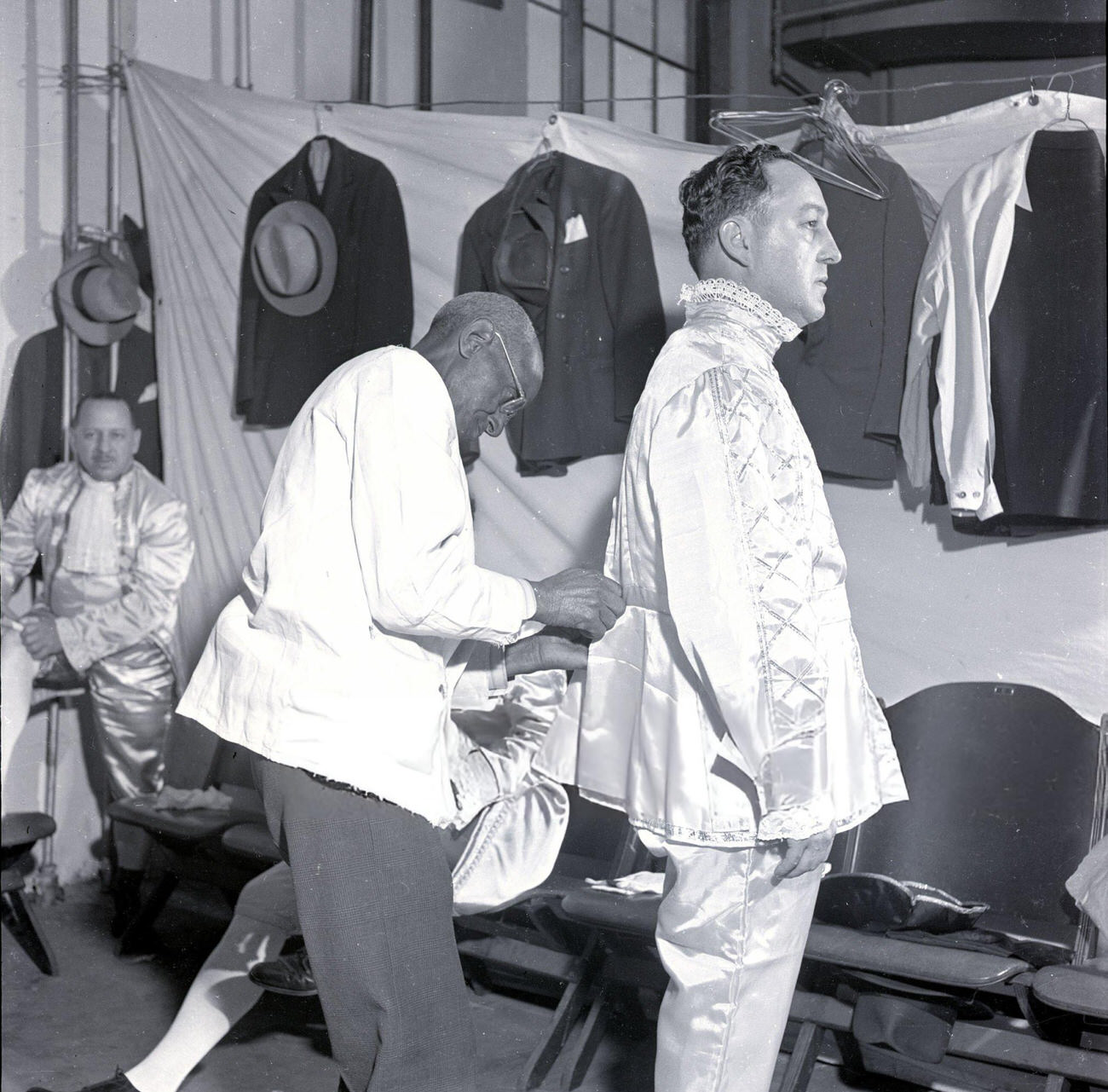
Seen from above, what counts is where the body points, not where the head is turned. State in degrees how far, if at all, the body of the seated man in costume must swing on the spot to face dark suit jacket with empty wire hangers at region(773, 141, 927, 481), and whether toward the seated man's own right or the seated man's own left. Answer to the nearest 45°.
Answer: approximately 45° to the seated man's own left

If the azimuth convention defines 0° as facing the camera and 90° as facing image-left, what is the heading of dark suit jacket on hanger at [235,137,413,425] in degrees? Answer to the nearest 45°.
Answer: approximately 0°

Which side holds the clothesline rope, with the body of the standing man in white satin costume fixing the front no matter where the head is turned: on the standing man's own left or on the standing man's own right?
on the standing man's own left

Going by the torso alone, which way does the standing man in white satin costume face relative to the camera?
to the viewer's right

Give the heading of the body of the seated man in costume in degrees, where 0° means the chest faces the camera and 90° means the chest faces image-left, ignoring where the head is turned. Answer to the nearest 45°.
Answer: approximately 0°
